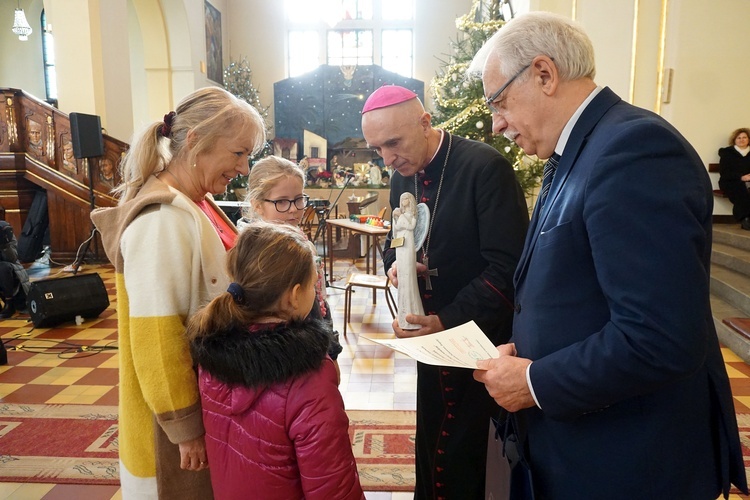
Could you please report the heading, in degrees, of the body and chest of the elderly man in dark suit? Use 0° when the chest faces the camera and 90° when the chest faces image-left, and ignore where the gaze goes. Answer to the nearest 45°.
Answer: approximately 90°

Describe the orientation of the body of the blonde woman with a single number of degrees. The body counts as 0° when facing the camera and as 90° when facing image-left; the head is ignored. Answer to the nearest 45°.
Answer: approximately 270°

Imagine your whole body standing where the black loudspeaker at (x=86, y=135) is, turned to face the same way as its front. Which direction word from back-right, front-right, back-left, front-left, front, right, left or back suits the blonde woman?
front-right

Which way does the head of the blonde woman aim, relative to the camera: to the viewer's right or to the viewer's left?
to the viewer's right

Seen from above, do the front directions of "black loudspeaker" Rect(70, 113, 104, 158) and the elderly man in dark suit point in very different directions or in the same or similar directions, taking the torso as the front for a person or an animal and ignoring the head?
very different directions

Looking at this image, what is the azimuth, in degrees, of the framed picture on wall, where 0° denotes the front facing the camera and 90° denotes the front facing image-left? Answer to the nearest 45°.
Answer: approximately 270°

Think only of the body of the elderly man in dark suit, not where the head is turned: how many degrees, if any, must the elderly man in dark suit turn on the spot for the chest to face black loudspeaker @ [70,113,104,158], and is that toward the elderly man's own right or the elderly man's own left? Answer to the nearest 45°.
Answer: approximately 45° to the elderly man's own right

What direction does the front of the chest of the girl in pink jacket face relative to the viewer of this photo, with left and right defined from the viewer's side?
facing away from the viewer and to the right of the viewer
